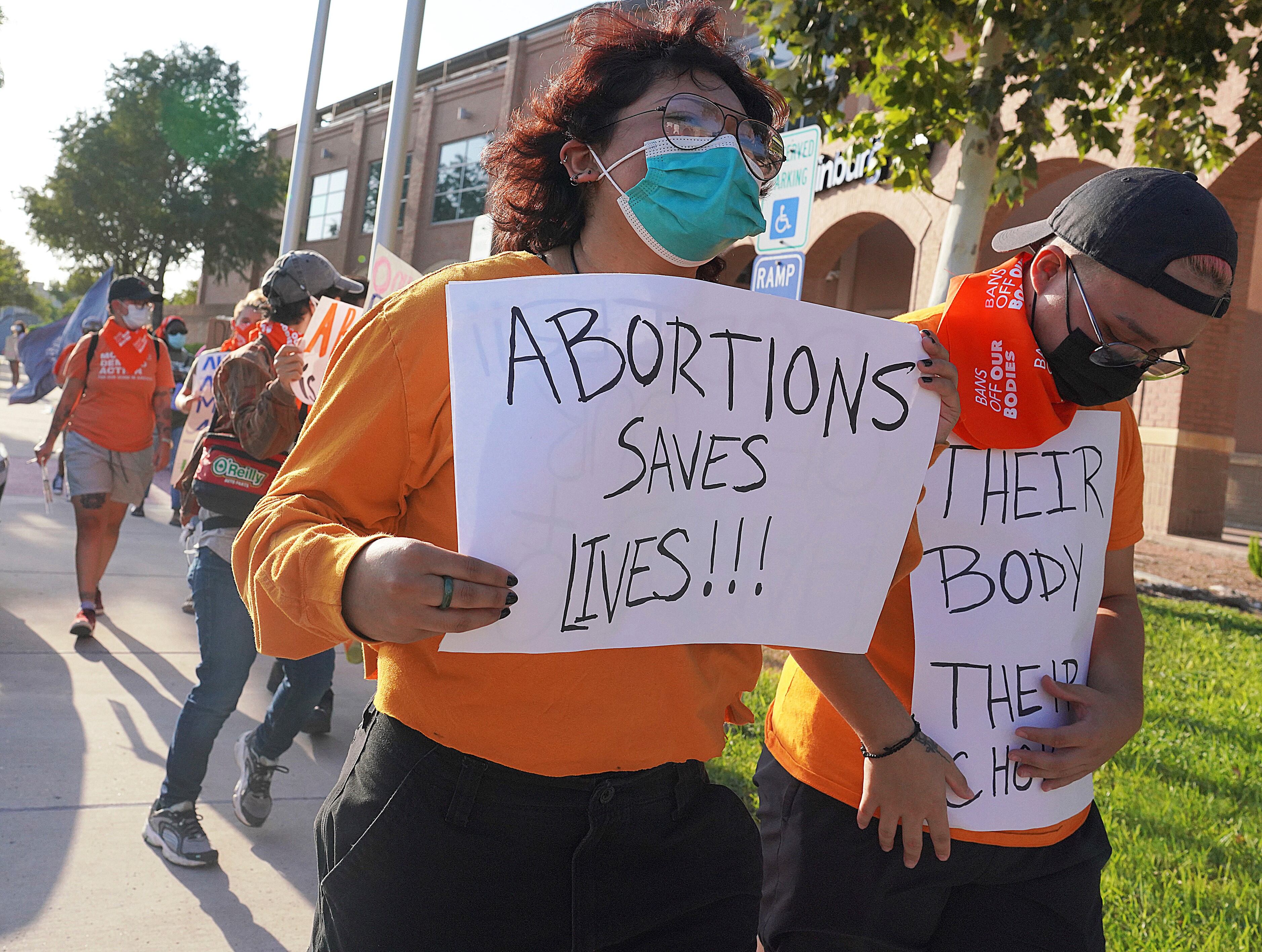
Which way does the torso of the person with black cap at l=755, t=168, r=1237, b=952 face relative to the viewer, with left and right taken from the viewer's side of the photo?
facing the viewer and to the right of the viewer

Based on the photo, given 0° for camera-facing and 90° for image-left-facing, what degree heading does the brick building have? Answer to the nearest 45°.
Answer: approximately 45°

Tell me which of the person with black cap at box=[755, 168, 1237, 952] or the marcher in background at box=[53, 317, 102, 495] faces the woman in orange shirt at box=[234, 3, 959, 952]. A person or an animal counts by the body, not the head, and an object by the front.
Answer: the marcher in background

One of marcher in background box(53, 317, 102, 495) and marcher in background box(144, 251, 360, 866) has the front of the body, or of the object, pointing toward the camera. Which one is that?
marcher in background box(53, 317, 102, 495)

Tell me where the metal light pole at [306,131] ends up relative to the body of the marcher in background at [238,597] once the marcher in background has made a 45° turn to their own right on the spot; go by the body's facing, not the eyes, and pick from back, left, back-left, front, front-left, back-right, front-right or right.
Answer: back-left

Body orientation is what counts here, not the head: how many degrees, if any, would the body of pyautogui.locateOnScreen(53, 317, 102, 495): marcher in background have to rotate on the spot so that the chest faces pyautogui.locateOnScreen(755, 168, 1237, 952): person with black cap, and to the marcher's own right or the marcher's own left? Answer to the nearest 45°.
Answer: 0° — they already face them

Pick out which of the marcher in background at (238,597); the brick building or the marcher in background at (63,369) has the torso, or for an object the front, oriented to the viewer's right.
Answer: the marcher in background at (238,597)

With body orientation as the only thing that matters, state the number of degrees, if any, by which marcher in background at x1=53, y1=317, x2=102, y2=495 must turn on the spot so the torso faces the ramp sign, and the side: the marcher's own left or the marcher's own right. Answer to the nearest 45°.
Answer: approximately 45° to the marcher's own left

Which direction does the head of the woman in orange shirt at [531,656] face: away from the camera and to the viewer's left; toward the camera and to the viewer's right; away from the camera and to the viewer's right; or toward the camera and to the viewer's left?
toward the camera and to the viewer's right

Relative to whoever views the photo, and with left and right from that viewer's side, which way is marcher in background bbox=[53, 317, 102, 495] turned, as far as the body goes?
facing the viewer

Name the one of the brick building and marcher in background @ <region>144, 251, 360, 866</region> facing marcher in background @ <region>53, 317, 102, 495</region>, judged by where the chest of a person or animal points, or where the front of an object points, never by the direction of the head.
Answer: the brick building

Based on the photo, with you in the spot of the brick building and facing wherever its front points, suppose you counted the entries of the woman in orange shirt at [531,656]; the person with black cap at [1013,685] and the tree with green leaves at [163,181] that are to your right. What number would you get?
1
